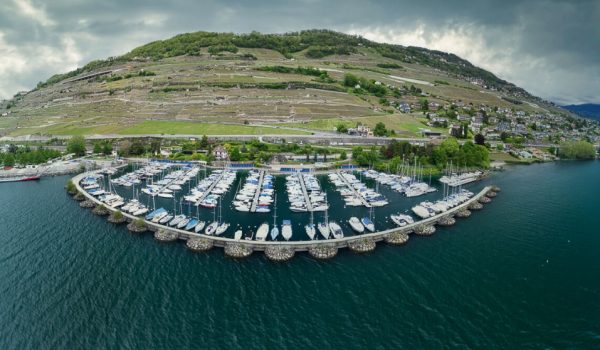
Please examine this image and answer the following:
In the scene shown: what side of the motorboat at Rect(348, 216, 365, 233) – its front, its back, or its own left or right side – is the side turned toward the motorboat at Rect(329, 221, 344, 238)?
right

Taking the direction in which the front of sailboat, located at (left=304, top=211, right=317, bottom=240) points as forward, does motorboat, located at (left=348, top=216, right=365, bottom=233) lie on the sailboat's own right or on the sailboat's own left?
on the sailboat's own left

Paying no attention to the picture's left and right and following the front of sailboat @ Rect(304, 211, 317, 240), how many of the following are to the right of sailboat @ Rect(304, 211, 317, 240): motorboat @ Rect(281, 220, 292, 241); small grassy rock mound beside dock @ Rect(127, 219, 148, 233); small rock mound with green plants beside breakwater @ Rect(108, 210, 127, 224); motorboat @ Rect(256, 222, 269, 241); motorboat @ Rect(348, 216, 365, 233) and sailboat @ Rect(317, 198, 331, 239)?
4

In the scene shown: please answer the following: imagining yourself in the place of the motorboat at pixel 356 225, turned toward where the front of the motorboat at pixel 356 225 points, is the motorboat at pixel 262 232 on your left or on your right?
on your right

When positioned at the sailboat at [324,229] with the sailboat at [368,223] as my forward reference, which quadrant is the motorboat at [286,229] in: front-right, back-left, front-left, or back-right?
back-left

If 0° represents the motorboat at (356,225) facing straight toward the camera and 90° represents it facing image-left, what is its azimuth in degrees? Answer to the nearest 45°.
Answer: approximately 315°

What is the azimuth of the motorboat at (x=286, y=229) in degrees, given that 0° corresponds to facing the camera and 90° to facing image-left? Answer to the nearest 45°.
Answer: approximately 0°

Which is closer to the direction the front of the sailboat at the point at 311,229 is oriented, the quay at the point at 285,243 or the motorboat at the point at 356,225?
the quay

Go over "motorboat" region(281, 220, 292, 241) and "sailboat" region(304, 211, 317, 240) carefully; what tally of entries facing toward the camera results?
2

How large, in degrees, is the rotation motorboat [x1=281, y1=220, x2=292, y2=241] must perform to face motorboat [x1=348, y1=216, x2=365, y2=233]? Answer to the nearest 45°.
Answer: approximately 90° to its left

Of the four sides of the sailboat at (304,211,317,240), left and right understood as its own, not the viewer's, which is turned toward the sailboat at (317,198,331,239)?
left

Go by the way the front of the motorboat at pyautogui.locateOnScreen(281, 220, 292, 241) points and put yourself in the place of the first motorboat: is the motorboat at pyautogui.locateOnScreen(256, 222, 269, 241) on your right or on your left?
on your right

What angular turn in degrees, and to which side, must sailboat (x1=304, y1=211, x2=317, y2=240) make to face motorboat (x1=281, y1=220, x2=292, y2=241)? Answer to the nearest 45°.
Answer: approximately 90° to its right
